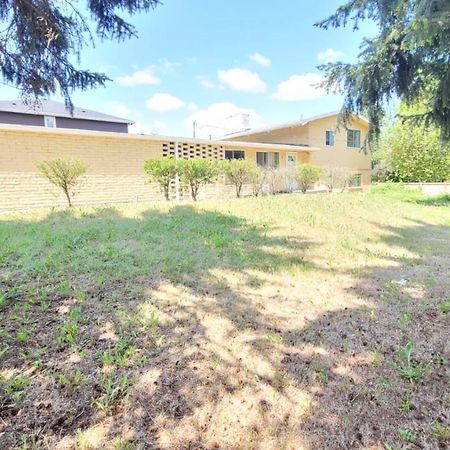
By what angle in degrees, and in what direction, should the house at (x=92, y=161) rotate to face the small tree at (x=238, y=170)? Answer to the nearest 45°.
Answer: approximately 45° to its left

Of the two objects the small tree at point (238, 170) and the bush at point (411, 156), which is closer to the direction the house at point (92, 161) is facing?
the small tree

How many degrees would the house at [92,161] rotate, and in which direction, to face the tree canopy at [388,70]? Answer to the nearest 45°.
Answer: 0° — it already faces it

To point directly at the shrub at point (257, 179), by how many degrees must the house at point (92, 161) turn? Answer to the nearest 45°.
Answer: approximately 45° to its left

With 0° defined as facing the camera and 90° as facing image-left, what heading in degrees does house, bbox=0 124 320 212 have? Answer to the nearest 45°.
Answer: approximately 315°

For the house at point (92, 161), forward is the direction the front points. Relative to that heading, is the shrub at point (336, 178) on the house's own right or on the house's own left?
on the house's own left
